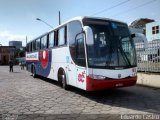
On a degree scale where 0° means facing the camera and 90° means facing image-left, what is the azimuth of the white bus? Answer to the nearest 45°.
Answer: approximately 315°

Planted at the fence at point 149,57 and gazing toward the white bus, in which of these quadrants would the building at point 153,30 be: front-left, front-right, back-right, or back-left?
back-right

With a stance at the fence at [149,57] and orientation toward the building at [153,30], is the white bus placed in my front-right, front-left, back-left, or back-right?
back-left

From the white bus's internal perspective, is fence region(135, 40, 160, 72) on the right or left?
on its left

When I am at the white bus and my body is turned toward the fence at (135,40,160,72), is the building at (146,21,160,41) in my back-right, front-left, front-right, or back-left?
front-left

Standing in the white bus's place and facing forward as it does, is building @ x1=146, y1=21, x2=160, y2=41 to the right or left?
on its left

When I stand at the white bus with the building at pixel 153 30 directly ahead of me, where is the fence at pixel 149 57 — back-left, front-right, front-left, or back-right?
front-right
